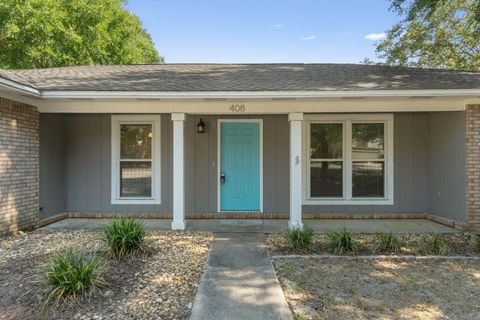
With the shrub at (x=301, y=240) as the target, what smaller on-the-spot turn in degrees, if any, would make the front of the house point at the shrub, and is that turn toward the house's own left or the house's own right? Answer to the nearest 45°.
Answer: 0° — it already faces it

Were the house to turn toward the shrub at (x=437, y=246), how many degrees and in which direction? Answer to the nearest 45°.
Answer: approximately 45° to its left

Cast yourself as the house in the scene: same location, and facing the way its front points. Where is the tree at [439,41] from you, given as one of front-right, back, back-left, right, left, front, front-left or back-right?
back-left

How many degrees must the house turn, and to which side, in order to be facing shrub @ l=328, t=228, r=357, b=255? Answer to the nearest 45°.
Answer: approximately 45° to its left

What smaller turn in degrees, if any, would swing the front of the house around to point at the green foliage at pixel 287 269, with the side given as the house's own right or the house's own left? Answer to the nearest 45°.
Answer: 0° — it already faces it

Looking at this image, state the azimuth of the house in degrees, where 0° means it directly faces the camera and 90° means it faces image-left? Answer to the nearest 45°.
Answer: approximately 0°

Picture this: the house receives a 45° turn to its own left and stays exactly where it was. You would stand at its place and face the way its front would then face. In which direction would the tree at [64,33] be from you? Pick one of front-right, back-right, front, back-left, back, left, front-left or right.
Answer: back

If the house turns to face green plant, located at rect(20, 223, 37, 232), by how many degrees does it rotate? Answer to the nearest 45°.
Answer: approximately 90° to its right

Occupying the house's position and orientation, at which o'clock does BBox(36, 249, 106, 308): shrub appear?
The shrub is roughly at 1 o'clock from the house.
